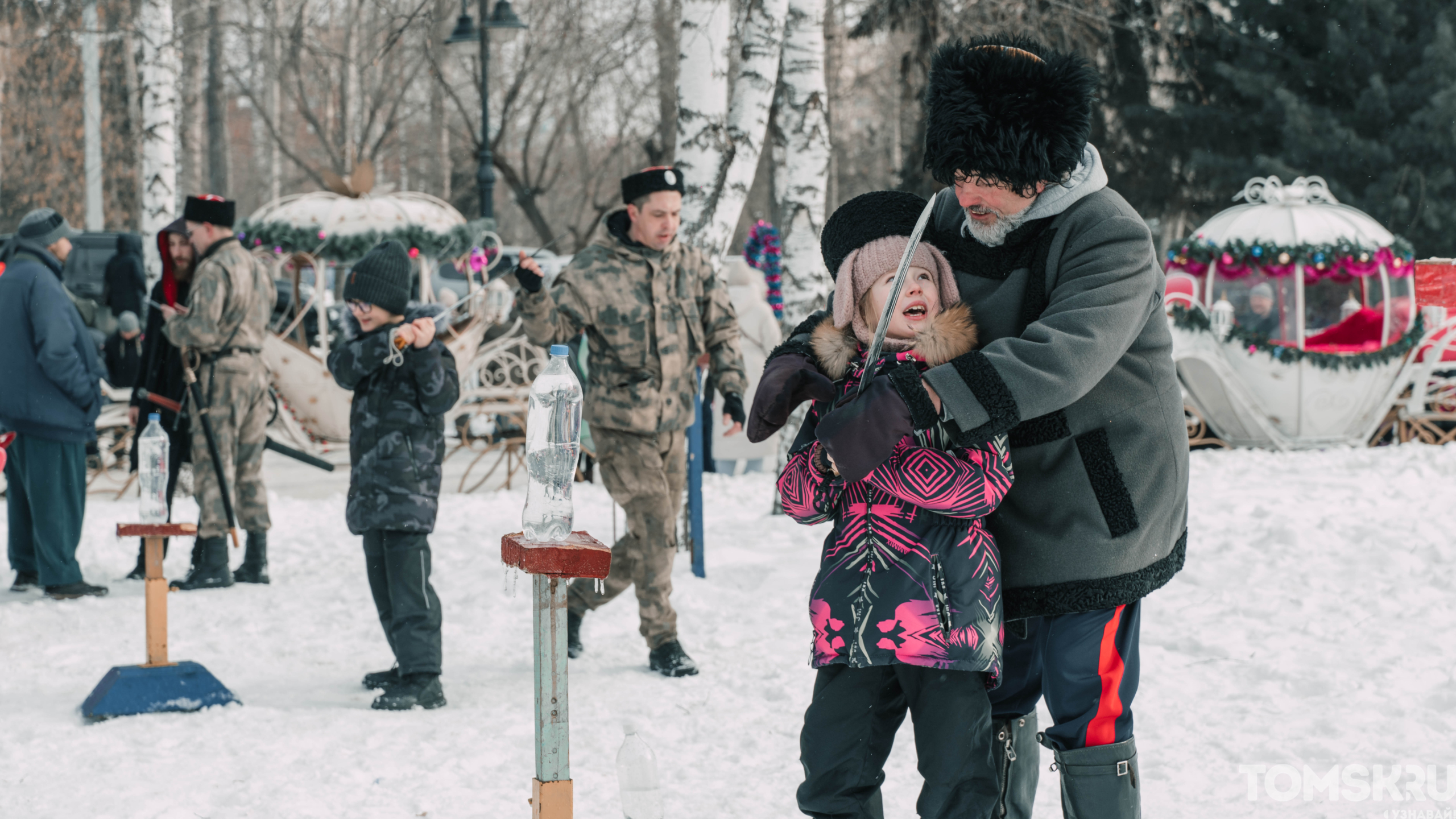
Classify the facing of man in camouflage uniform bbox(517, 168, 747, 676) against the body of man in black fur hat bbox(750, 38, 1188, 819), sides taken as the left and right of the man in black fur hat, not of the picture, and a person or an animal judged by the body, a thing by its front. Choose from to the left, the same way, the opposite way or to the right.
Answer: to the left

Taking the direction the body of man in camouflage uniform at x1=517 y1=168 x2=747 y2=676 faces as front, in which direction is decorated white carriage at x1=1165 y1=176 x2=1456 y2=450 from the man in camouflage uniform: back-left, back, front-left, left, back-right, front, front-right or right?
left

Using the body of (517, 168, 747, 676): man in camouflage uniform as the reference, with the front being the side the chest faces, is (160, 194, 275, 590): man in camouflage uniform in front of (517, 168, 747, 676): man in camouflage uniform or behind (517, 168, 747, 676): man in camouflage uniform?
behind

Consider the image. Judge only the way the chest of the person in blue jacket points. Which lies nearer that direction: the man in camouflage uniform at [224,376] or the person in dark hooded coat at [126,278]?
the man in camouflage uniform

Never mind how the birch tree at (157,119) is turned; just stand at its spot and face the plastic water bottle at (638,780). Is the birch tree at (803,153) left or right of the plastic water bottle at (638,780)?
left

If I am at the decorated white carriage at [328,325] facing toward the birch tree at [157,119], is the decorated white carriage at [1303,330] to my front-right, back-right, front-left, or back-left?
back-right

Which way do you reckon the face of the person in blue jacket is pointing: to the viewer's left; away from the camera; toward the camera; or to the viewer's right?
to the viewer's right

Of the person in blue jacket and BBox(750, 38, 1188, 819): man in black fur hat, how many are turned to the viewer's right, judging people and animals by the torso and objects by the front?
1
